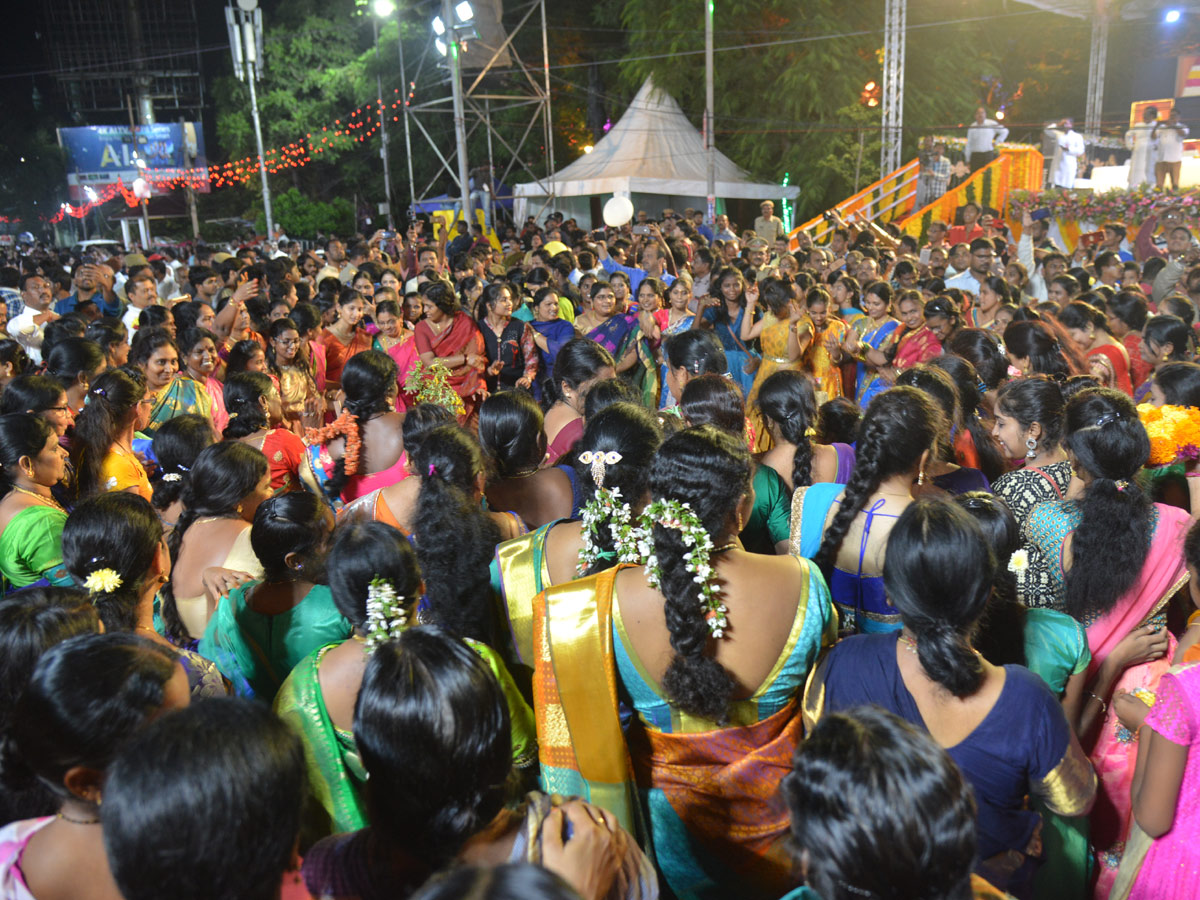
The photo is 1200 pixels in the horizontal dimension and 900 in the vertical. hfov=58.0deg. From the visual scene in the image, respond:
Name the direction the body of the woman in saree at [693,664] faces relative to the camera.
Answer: away from the camera

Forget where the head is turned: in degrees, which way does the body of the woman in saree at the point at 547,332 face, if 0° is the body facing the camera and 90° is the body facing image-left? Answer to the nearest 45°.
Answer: approximately 0°

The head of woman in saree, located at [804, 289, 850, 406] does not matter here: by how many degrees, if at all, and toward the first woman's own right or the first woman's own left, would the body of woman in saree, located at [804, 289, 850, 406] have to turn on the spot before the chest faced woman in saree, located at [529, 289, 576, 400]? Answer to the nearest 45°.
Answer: approximately 45° to the first woman's own right

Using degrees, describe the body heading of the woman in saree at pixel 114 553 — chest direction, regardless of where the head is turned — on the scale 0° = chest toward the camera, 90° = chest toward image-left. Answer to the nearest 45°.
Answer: approximately 225°

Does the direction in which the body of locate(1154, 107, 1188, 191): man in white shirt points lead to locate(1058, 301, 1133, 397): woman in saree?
yes

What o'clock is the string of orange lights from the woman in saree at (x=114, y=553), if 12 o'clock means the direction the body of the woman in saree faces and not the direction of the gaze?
The string of orange lights is roughly at 11 o'clock from the woman in saree.

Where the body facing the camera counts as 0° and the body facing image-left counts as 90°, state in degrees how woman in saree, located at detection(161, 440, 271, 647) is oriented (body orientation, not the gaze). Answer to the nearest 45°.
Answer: approximately 225°

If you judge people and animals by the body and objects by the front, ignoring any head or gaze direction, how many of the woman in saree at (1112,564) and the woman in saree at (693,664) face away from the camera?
2

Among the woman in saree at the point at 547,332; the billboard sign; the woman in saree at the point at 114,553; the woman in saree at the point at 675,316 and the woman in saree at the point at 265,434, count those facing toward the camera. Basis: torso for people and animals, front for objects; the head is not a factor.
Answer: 3

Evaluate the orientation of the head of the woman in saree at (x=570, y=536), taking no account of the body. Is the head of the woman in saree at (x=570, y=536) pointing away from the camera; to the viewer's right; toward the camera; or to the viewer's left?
away from the camera

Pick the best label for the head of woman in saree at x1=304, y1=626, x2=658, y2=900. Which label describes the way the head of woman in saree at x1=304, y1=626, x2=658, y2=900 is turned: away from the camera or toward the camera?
away from the camera
